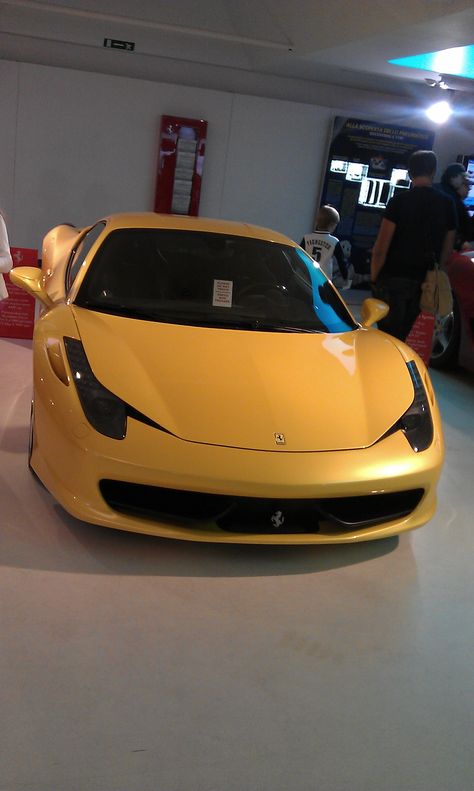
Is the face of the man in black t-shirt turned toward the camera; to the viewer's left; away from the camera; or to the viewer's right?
away from the camera

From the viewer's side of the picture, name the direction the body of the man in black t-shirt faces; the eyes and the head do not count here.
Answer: away from the camera

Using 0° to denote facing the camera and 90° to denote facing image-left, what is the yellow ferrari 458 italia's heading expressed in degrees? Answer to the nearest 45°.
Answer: approximately 0°

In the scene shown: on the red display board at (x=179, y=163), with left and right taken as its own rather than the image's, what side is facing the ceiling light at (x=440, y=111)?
left

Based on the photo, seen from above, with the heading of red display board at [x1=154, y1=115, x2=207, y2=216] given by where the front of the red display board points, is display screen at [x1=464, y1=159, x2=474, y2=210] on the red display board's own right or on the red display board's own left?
on the red display board's own left

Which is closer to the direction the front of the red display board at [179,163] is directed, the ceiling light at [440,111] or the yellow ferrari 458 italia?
the yellow ferrari 458 italia

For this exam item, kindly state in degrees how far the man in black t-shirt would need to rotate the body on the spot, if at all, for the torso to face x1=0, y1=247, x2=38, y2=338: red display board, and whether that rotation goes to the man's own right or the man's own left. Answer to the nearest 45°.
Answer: approximately 90° to the man's own left

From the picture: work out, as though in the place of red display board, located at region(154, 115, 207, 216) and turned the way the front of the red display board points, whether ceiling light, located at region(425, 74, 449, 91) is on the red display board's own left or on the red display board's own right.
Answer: on the red display board's own left

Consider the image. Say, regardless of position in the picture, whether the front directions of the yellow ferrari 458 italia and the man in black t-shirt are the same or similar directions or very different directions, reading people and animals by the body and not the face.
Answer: very different directions

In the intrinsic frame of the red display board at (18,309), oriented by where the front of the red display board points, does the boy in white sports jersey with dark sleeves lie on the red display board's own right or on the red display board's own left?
on the red display board's own left
